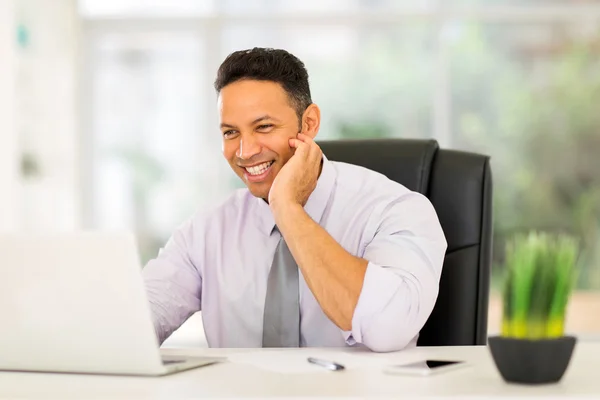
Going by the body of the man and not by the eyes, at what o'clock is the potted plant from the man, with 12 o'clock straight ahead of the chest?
The potted plant is roughly at 10 o'clock from the man.

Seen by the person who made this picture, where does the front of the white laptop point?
facing away from the viewer and to the right of the viewer

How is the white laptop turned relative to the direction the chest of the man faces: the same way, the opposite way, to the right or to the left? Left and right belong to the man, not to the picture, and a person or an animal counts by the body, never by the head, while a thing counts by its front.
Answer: the opposite way

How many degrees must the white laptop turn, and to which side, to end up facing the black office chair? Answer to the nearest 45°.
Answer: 0° — it already faces it
